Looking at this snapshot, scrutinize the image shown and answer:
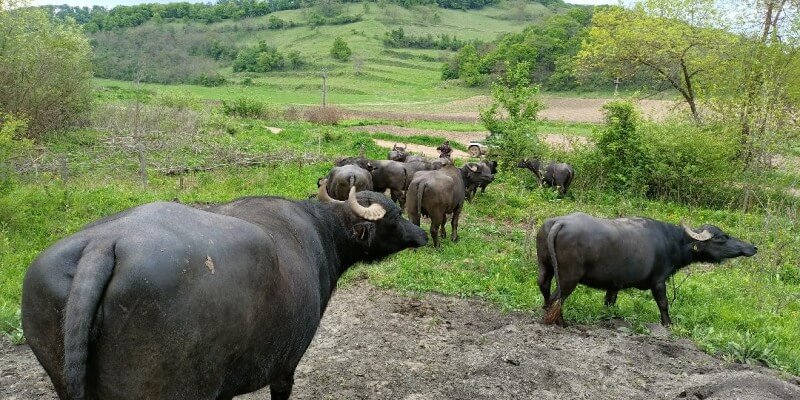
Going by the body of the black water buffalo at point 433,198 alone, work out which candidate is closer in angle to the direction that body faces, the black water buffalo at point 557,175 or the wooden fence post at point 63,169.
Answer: the black water buffalo

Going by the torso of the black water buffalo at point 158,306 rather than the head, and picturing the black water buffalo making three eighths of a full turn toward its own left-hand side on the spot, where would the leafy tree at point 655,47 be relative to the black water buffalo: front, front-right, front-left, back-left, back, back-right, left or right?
back-right

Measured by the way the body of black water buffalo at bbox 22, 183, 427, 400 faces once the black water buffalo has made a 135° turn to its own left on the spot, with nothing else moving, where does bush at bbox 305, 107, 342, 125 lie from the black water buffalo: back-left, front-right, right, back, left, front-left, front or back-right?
right

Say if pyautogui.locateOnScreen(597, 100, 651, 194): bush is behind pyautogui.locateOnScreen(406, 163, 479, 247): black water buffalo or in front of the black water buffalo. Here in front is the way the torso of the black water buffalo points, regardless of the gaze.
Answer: in front

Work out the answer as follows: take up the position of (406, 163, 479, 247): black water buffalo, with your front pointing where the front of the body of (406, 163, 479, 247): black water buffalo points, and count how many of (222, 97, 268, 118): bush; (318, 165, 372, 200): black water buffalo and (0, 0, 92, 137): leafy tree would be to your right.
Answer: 0

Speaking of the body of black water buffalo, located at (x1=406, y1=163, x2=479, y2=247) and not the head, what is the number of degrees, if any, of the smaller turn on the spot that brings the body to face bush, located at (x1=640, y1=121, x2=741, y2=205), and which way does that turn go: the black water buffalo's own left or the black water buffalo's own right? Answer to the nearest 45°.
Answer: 0° — it already faces it

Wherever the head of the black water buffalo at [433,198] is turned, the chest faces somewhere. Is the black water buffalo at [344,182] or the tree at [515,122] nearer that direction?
the tree

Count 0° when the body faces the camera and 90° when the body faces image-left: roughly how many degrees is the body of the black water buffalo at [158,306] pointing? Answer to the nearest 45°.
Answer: approximately 225°

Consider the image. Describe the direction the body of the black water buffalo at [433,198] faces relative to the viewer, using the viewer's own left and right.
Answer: facing away from the viewer and to the right of the viewer

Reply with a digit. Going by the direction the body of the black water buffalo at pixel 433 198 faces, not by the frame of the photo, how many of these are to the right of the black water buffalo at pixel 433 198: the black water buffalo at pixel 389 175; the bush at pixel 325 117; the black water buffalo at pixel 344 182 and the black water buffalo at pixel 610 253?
1

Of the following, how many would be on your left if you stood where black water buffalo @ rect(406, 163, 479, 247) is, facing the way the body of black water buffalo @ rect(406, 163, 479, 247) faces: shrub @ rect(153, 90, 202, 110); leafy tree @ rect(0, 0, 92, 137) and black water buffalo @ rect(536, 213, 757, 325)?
2

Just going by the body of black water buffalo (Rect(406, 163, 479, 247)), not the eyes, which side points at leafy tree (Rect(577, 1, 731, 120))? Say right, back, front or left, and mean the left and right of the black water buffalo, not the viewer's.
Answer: front

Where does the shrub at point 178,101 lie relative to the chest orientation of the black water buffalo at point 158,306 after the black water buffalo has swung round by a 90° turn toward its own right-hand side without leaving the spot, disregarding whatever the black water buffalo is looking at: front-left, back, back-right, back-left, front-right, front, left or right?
back-left

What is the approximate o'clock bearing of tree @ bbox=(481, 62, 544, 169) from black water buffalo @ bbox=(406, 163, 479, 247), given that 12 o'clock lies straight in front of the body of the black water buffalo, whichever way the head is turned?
The tree is roughly at 11 o'clock from the black water buffalo.

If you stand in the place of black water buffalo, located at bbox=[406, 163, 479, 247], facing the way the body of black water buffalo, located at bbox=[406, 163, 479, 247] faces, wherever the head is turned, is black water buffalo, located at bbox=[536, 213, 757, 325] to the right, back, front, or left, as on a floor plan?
right

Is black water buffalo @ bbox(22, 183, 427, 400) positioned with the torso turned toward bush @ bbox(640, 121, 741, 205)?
yes

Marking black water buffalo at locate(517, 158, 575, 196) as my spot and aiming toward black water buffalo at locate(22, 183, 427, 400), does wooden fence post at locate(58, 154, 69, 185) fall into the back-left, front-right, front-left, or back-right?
front-right

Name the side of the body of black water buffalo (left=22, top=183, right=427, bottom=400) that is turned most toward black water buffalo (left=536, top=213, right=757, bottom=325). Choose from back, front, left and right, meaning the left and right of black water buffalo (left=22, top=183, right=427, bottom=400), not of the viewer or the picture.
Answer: front

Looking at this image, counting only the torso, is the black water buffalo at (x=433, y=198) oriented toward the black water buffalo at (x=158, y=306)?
no

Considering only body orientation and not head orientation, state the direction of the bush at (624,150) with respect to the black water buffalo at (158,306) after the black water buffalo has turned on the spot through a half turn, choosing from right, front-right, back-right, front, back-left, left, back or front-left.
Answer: back

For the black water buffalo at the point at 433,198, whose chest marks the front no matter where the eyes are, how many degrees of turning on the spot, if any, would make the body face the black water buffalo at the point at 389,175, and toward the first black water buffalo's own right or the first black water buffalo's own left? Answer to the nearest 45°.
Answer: approximately 45° to the first black water buffalo's own left

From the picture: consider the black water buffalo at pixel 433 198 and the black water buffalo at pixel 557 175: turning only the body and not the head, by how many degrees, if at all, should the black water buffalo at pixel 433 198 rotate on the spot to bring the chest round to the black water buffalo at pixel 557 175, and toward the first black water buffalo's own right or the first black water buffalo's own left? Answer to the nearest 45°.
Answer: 0° — it already faces it

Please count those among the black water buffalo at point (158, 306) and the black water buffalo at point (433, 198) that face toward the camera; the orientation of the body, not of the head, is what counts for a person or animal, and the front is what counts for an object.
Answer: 0
